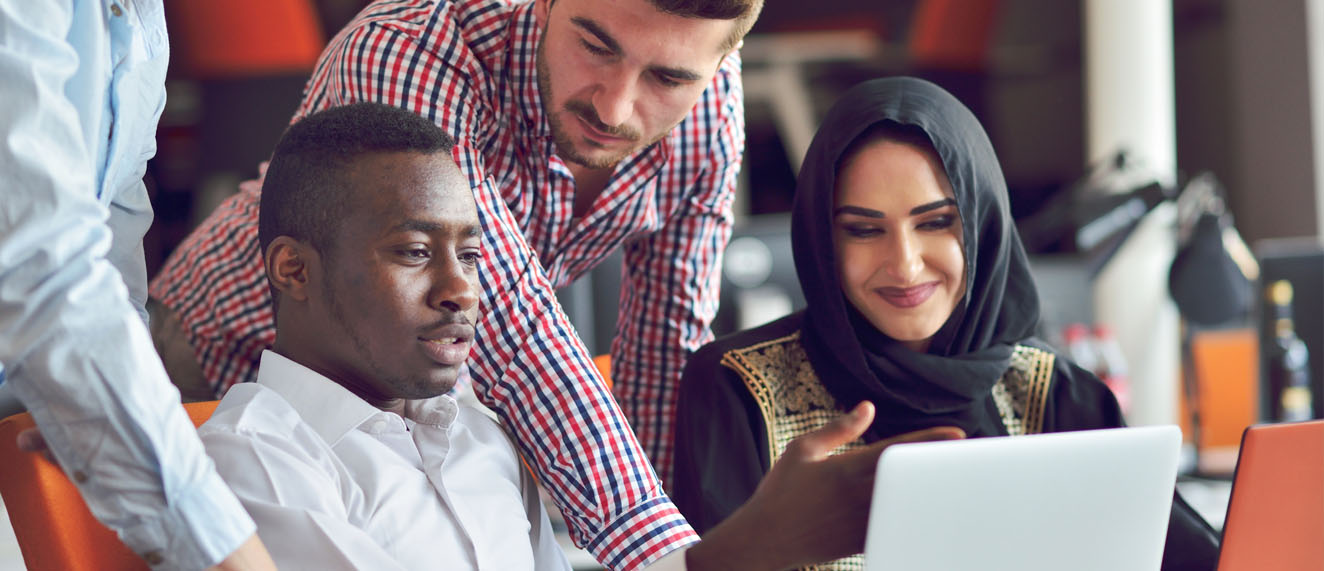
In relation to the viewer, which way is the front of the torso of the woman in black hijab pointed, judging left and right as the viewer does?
facing the viewer

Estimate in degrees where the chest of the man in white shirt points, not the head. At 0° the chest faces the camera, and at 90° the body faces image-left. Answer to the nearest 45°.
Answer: approximately 315°

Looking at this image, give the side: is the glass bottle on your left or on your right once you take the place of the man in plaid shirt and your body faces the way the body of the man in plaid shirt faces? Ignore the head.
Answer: on your left

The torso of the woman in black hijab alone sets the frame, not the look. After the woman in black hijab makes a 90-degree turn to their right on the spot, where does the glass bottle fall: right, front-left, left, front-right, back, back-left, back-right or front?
back-right

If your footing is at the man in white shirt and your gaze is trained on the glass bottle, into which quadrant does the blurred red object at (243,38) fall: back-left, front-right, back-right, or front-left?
front-left

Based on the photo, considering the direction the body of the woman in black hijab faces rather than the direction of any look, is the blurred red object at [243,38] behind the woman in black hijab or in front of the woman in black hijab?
behind

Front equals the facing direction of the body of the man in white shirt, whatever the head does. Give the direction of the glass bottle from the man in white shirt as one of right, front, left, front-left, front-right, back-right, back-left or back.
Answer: left

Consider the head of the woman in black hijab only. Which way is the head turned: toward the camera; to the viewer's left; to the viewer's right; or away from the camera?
toward the camera

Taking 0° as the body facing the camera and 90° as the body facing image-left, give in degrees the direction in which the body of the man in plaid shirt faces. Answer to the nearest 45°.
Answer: approximately 315°

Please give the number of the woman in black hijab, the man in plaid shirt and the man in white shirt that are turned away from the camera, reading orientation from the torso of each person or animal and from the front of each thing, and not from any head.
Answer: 0

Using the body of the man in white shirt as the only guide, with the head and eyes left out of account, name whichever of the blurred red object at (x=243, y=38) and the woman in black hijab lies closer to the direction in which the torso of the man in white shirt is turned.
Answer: the woman in black hijab

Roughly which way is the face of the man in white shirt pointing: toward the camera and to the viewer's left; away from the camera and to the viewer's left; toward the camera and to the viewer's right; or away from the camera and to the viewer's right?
toward the camera and to the viewer's right
